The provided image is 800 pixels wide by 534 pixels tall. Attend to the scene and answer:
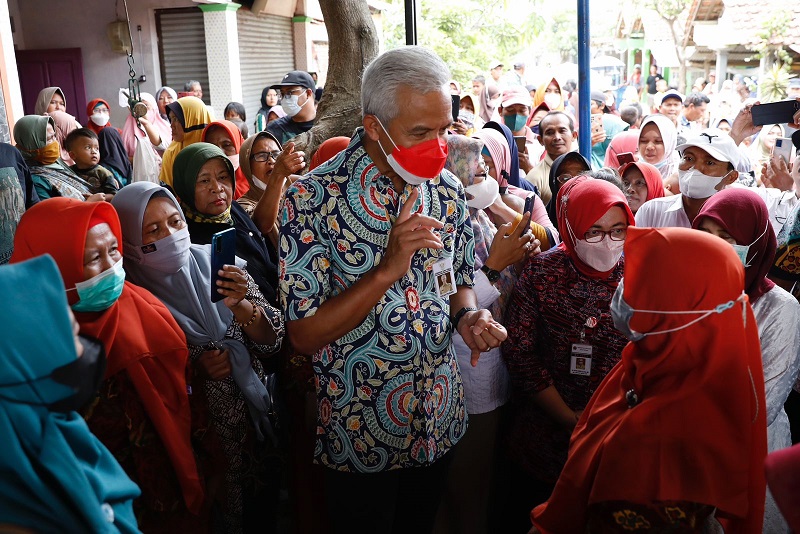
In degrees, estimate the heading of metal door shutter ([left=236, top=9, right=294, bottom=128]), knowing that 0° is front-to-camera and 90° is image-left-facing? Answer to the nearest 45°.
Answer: approximately 0°

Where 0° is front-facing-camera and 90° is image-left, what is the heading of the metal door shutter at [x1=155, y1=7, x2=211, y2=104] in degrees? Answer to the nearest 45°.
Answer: approximately 0°

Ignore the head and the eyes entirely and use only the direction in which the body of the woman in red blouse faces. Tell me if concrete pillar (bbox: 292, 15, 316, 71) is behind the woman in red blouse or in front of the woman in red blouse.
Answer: behind

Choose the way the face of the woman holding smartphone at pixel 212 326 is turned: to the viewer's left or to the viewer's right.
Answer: to the viewer's right

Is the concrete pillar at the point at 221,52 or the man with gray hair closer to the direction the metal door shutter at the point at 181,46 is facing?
the man with gray hair

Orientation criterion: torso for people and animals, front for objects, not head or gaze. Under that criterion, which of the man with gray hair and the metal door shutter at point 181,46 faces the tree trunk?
the metal door shutter

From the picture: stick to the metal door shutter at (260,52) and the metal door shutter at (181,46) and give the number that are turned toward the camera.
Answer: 2

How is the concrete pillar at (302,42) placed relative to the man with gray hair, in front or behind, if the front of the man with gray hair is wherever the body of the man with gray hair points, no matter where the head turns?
behind
